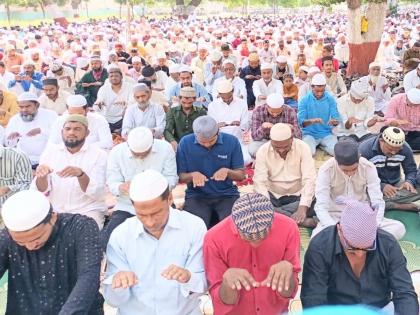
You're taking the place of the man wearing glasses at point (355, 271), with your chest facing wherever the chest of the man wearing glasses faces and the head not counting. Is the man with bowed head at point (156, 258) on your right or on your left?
on your right

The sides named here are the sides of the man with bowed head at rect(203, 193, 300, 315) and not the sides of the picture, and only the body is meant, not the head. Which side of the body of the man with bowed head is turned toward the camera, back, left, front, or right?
front

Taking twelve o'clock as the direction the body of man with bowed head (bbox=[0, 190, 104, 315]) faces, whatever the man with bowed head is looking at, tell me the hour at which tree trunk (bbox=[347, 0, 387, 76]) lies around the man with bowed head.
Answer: The tree trunk is roughly at 6 o'clock from the man with bowed head.

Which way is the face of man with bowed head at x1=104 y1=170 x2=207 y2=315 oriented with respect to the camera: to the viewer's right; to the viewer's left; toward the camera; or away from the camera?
toward the camera

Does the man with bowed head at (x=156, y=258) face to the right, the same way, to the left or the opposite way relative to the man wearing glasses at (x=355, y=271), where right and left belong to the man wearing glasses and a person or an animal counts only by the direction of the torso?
the same way

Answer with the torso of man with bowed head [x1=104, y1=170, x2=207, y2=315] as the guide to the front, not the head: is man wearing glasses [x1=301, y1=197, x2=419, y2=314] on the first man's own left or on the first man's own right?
on the first man's own left

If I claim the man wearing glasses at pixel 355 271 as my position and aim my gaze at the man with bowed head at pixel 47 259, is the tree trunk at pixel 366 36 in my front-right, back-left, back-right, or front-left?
back-right

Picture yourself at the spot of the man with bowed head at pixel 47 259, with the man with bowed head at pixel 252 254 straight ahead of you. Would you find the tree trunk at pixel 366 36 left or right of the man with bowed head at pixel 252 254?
left

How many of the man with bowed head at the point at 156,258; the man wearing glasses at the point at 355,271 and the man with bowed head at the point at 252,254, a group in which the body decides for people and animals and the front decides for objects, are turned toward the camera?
3

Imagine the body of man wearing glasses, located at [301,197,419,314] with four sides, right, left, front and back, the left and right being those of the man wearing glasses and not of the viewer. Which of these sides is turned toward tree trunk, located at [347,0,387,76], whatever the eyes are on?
back

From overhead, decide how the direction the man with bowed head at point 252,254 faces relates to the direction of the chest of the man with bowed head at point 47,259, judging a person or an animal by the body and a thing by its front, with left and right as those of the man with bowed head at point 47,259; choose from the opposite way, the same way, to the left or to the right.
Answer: the same way

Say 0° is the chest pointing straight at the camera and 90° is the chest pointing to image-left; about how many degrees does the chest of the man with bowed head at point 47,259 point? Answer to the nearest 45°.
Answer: approximately 45°

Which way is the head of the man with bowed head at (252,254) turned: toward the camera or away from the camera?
toward the camera

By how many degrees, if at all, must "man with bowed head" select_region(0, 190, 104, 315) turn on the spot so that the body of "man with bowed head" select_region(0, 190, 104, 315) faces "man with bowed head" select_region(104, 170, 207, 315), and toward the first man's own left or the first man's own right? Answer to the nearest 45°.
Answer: approximately 135° to the first man's own left

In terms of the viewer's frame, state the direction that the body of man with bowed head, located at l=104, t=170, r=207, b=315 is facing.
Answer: toward the camera

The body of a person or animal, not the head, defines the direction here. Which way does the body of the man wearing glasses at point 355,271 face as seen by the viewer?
toward the camera

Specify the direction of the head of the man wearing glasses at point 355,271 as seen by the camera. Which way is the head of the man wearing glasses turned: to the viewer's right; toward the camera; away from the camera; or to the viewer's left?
toward the camera

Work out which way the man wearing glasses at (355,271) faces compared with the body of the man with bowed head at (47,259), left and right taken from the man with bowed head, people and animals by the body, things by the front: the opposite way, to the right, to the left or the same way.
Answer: the same way

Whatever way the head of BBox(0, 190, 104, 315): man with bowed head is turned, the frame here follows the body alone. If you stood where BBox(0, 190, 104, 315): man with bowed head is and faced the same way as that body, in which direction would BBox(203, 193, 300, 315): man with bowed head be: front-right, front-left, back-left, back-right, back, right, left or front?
back-left
